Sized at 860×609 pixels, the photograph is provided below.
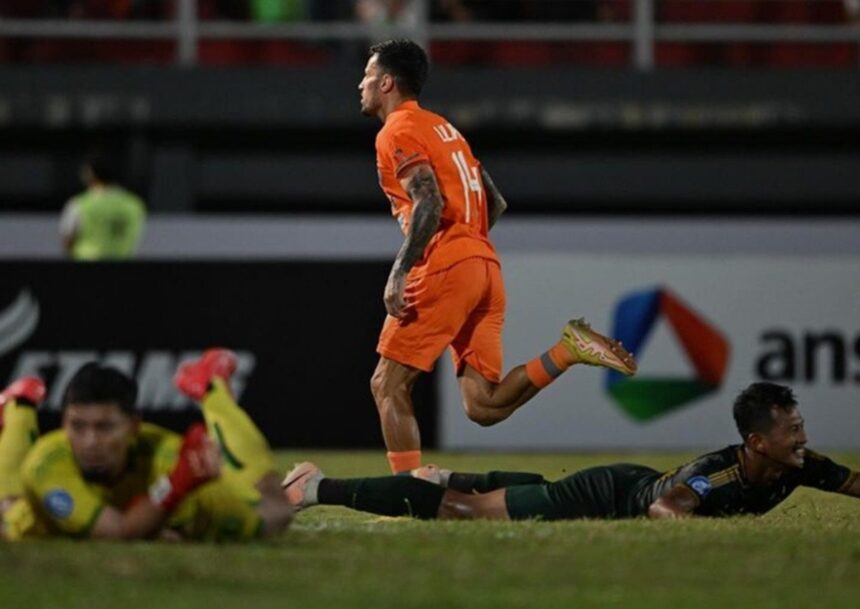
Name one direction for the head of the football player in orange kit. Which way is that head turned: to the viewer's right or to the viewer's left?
to the viewer's left

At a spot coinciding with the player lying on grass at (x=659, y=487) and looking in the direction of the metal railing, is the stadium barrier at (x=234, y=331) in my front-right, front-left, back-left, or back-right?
front-left

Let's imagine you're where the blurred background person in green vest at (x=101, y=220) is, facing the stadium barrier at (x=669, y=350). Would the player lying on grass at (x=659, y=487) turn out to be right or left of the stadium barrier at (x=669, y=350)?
right

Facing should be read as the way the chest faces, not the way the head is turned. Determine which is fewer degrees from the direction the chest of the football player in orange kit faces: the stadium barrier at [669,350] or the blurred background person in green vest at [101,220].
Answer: the blurred background person in green vest

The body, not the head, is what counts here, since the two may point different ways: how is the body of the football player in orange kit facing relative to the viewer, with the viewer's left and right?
facing away from the viewer and to the left of the viewer

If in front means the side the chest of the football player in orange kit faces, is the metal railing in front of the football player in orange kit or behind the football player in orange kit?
in front

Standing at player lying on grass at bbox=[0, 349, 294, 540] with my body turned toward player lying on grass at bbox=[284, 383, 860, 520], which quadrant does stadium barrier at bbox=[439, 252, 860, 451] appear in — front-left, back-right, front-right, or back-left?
front-left

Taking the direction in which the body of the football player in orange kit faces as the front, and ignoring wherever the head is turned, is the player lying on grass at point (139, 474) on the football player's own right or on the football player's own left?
on the football player's own left

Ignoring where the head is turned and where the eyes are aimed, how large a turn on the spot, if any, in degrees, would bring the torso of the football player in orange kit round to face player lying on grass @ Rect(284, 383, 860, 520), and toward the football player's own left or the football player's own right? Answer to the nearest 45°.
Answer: approximately 180°

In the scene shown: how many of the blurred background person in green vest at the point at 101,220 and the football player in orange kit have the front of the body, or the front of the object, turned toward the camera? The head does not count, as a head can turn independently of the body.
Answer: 0
